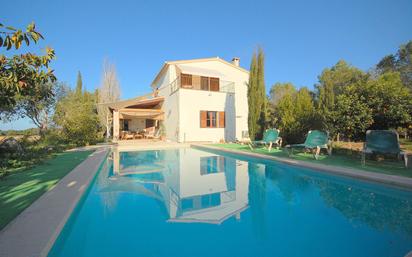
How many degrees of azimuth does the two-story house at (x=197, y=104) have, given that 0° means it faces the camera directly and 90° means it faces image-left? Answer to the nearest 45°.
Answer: approximately 0°

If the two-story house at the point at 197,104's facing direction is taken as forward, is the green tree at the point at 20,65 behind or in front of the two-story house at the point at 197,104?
in front

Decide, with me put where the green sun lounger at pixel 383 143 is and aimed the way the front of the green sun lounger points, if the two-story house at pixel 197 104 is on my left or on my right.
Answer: on my right

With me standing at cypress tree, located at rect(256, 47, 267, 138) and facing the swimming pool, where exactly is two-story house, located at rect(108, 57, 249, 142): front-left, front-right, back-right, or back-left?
back-right

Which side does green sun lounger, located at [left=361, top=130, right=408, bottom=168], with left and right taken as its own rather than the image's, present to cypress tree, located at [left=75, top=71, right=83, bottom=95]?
right

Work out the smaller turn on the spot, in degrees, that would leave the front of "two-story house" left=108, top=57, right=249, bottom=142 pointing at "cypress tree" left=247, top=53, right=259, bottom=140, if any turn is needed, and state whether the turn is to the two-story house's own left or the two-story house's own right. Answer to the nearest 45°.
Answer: approximately 45° to the two-story house's own left

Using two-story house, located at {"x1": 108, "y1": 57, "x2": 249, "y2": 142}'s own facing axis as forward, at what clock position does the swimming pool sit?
The swimming pool is roughly at 12 o'clock from the two-story house.

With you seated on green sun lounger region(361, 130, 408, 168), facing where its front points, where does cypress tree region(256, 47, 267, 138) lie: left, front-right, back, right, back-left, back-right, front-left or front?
back-right
